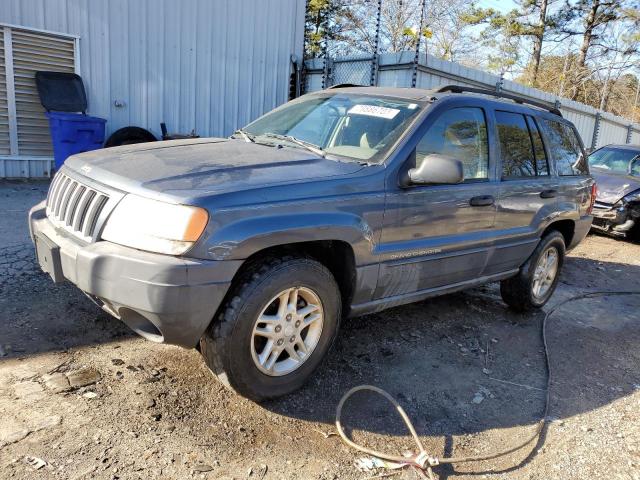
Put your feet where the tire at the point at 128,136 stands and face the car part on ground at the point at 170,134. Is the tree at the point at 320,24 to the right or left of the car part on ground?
left

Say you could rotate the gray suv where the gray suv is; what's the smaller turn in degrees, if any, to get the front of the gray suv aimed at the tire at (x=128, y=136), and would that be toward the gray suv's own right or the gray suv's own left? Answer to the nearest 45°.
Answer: approximately 90° to the gray suv's own right

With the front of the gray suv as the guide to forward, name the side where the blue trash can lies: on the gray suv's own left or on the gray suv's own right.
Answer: on the gray suv's own right

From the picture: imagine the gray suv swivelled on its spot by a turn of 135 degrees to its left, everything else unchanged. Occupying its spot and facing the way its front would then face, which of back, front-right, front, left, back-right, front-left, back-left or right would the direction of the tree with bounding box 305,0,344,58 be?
left

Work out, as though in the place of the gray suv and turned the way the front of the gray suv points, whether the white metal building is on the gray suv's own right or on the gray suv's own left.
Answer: on the gray suv's own right

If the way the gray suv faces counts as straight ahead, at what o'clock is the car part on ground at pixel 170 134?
The car part on ground is roughly at 4 o'clock from the gray suv.

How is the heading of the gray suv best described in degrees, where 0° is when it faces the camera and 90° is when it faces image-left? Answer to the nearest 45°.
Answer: approximately 45°
